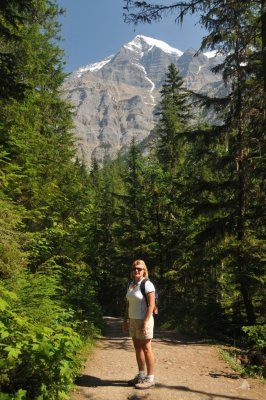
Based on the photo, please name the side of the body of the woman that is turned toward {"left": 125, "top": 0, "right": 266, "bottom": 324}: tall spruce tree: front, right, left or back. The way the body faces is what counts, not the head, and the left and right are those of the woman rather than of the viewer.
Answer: back

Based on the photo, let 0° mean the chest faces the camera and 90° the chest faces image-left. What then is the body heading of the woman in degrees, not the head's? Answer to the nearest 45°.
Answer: approximately 45°
